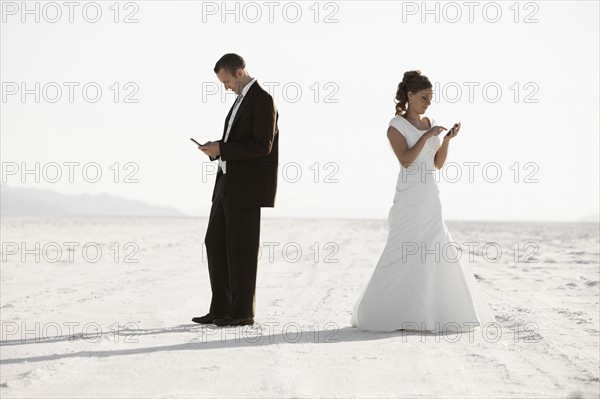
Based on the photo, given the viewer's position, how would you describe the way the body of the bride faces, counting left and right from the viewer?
facing the viewer and to the right of the viewer

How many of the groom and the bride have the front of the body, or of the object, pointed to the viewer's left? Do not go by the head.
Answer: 1

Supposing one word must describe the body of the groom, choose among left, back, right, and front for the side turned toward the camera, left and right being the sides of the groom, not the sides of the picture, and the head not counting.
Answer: left

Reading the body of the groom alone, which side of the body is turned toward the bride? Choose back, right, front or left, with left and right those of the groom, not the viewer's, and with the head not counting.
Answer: back

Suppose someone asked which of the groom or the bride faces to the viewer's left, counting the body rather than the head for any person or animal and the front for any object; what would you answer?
the groom

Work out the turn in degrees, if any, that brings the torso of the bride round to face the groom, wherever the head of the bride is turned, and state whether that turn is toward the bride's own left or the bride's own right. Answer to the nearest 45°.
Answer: approximately 135° to the bride's own right

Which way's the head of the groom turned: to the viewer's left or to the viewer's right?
to the viewer's left
